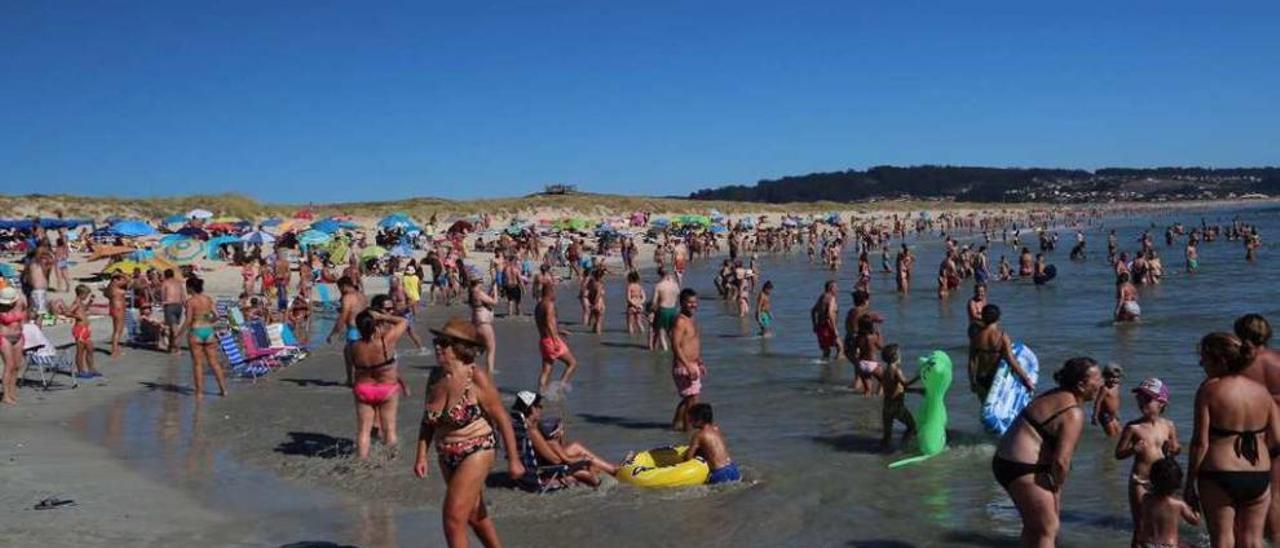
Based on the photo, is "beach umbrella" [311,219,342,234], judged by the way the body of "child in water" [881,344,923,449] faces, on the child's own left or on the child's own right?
on the child's own left

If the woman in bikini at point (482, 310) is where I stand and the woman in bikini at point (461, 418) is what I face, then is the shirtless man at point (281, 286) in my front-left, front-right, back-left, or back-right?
back-right

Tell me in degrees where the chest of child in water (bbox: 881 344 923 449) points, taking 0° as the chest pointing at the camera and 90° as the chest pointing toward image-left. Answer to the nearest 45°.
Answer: approximately 270°

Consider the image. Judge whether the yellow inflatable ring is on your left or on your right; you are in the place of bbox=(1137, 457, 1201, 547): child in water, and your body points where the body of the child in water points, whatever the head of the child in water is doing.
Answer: on your left

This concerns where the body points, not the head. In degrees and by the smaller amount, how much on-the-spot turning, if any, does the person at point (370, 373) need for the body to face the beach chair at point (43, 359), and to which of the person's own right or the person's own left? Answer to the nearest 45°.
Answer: approximately 45° to the person's own left

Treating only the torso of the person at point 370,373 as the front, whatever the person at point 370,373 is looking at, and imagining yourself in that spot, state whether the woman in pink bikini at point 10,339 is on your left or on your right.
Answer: on your left

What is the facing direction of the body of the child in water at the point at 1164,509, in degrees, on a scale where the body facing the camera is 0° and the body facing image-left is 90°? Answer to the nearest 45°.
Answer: approximately 225°

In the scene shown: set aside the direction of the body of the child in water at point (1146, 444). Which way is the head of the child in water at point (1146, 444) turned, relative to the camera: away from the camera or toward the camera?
toward the camera

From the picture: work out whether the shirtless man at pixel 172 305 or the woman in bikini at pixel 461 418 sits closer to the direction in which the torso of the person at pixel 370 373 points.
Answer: the shirtless man

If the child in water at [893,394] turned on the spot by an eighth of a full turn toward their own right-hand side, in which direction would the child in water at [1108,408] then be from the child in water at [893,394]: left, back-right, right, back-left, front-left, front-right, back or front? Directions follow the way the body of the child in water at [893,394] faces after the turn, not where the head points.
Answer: front-left

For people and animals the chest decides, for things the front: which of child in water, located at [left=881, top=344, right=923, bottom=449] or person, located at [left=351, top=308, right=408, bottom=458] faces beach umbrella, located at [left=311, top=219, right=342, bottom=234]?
the person

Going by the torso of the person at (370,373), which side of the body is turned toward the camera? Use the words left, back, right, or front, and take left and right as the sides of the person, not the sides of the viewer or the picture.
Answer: back

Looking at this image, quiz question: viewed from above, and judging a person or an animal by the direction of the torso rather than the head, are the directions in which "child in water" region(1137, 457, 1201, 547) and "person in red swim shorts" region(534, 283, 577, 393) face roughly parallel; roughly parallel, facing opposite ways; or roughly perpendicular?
roughly perpendicular

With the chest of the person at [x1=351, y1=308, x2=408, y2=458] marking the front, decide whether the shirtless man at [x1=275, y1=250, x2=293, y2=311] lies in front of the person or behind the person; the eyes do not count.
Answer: in front
